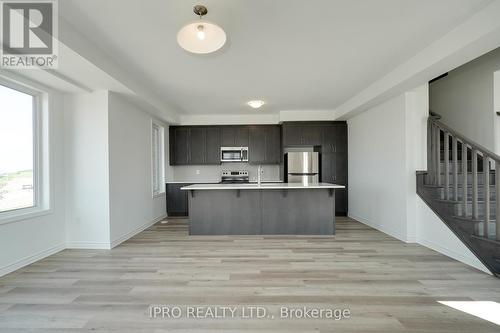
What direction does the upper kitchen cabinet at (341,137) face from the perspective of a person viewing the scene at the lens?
facing the viewer

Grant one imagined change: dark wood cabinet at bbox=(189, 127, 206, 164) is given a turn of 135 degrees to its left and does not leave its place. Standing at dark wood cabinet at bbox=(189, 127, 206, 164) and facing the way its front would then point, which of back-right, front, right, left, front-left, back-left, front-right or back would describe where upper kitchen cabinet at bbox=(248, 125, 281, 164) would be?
front-right

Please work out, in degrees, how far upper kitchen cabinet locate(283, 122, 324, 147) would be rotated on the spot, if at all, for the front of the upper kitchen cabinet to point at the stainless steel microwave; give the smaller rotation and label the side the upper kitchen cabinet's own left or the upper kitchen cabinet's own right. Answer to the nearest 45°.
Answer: approximately 90° to the upper kitchen cabinet's own right

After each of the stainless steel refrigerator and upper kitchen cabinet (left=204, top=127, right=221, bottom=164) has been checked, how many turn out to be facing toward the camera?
2

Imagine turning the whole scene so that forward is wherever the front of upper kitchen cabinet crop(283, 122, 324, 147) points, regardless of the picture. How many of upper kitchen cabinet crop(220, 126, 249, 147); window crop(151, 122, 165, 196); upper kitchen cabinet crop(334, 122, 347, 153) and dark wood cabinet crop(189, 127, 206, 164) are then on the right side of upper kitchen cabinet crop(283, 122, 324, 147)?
3

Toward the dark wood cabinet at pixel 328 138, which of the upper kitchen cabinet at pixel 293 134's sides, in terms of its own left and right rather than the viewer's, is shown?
left

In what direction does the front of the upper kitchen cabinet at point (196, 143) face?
toward the camera

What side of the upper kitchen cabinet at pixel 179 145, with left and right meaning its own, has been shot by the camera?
front

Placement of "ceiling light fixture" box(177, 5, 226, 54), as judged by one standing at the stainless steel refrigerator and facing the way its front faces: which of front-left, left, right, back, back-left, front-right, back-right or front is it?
front

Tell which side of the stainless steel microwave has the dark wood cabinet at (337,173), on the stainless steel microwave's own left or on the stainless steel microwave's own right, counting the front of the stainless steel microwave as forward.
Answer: on the stainless steel microwave's own left

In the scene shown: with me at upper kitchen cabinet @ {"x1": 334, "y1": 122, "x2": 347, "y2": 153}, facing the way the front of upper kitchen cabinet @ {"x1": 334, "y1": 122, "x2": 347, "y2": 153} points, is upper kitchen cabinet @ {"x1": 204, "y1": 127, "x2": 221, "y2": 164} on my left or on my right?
on my right

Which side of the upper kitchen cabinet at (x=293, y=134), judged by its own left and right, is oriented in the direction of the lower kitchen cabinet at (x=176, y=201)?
right

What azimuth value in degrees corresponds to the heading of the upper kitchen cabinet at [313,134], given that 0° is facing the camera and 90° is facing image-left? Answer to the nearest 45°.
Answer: approximately 0°
